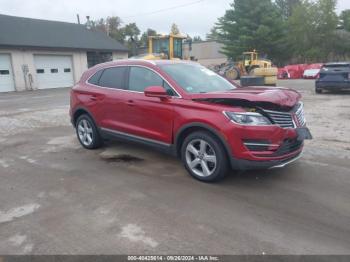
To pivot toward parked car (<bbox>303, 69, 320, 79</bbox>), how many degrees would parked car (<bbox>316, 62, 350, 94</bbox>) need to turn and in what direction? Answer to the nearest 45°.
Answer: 0° — it already faces it

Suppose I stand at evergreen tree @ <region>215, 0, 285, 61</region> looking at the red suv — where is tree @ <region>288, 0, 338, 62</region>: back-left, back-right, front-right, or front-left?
back-left

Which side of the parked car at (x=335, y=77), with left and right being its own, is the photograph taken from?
back

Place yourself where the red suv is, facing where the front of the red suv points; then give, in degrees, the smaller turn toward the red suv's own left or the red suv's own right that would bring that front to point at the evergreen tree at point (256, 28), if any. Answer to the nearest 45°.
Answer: approximately 135° to the red suv's own left

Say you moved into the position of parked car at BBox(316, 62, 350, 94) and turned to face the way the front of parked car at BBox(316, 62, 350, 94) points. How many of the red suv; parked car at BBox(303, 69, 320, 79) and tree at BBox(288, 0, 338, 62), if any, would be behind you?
1

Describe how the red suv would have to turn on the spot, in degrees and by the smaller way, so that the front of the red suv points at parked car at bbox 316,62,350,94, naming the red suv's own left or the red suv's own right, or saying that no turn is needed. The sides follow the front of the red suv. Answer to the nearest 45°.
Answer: approximately 90° to the red suv's own left

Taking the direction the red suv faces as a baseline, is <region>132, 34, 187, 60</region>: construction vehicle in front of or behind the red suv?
behind

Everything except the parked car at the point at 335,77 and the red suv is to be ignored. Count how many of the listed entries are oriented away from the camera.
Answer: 1

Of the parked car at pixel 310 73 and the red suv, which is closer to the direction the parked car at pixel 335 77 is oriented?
the parked car

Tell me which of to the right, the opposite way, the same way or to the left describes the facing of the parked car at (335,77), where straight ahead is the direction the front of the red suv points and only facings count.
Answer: to the left

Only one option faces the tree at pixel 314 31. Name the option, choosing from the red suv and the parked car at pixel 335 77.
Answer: the parked car

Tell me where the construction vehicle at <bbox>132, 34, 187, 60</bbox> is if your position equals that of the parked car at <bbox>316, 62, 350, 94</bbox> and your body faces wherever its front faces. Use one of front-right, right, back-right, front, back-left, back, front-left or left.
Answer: left

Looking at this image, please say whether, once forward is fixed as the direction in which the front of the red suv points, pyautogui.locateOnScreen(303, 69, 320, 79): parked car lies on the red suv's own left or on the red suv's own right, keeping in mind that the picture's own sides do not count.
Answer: on the red suv's own left

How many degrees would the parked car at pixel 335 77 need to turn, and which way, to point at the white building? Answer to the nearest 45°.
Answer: approximately 90° to its left

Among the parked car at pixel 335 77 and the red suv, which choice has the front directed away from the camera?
the parked car
